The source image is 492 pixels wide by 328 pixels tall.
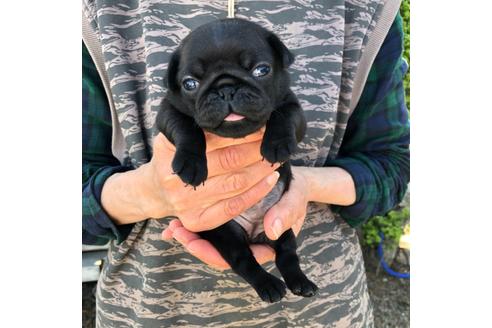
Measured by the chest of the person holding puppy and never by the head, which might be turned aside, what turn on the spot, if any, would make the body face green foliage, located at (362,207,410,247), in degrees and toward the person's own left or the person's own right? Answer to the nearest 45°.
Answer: approximately 135° to the person's own left

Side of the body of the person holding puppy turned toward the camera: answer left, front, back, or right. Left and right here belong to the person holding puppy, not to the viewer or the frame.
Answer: front
